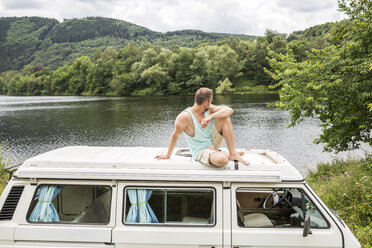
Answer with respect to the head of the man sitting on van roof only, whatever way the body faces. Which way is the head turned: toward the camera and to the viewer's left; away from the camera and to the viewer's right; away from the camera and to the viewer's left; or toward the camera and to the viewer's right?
away from the camera and to the viewer's right

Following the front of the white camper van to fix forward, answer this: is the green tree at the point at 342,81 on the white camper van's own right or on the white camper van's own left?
on the white camper van's own left

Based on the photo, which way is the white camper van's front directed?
to the viewer's right
